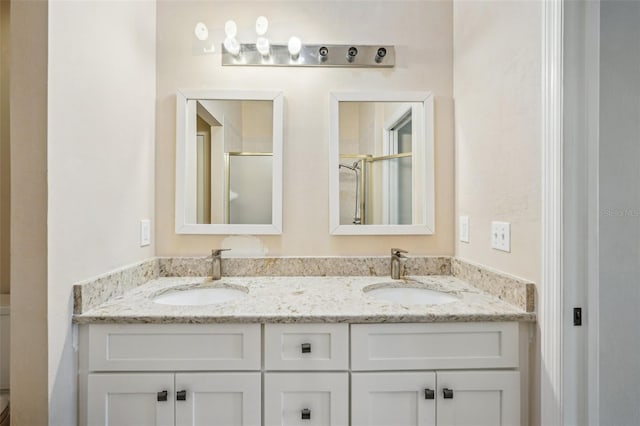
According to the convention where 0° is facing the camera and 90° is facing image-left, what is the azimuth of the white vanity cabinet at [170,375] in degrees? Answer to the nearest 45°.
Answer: approximately 0°

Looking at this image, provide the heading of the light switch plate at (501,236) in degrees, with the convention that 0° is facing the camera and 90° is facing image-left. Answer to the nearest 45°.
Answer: approximately 45°

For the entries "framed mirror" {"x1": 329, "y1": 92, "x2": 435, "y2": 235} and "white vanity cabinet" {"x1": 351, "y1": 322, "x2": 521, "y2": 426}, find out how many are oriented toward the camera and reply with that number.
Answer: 2

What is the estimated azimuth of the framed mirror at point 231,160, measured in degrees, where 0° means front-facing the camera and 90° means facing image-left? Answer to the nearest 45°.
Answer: approximately 0°

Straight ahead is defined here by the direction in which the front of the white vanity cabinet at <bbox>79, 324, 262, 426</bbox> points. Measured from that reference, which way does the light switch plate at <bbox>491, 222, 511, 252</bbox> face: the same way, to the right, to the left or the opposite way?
to the right
